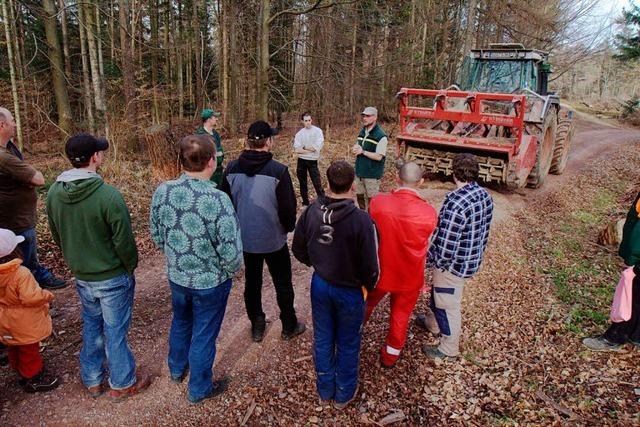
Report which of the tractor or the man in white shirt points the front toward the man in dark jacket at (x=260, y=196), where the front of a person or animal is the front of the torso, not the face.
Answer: the man in white shirt

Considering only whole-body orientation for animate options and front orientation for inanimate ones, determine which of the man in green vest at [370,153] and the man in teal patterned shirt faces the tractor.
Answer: the man in teal patterned shirt

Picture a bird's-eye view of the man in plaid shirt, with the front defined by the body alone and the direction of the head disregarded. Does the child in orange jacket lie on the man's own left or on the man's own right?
on the man's own left

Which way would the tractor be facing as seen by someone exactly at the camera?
facing away from the viewer and to the right of the viewer

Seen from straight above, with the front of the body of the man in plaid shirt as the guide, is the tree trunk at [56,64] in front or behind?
in front

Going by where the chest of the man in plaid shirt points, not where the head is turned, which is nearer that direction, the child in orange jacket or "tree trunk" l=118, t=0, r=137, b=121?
the tree trunk

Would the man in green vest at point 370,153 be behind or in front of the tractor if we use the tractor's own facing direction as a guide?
behind

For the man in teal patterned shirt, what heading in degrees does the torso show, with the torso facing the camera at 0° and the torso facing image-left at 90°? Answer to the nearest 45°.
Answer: approximately 225°

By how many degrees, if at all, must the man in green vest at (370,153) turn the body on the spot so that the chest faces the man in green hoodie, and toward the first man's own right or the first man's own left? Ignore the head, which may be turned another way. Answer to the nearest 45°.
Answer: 0° — they already face them

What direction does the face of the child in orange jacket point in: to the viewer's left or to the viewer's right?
to the viewer's right

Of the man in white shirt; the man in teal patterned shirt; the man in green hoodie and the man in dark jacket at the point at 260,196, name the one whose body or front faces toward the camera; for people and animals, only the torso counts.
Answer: the man in white shirt

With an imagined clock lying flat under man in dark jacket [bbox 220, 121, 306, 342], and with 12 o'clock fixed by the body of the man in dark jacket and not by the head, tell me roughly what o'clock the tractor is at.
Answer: The tractor is roughly at 12 o'clock from the man in dark jacket.

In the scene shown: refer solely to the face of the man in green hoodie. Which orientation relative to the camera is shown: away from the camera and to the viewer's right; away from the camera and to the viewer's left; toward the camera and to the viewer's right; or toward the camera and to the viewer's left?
away from the camera and to the viewer's right

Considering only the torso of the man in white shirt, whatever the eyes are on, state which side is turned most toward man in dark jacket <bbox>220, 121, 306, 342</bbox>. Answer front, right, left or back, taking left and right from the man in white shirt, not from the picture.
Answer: front

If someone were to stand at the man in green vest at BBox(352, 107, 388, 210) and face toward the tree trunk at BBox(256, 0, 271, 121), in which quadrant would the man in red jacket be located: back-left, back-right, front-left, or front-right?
back-left
